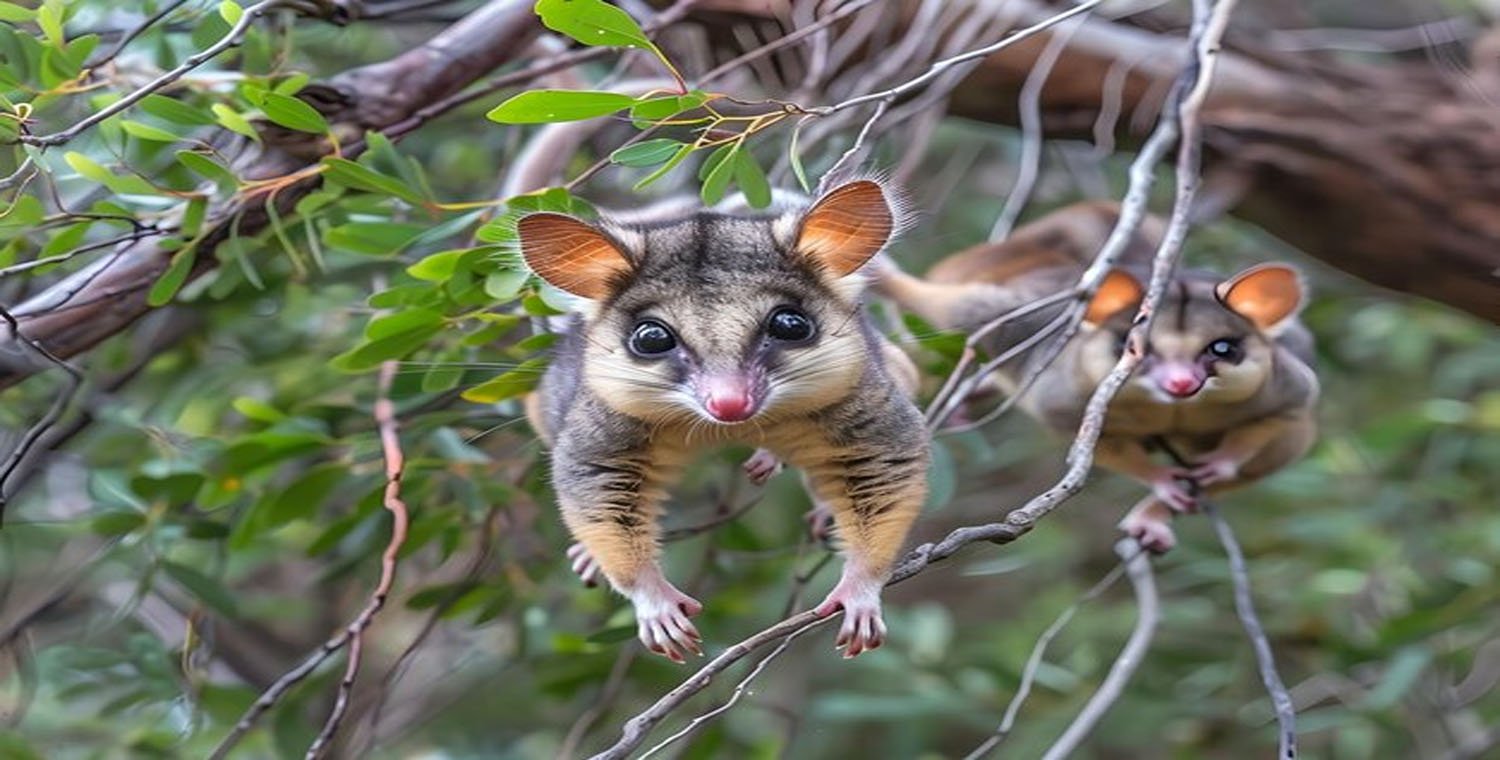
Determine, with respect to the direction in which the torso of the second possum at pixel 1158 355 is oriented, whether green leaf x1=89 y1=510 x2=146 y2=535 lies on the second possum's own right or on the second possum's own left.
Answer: on the second possum's own right

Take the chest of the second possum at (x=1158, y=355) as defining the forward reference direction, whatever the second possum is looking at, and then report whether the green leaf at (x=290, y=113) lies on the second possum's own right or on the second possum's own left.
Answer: on the second possum's own right

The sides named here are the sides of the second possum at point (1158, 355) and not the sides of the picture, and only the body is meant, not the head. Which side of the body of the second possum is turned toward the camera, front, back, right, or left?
front

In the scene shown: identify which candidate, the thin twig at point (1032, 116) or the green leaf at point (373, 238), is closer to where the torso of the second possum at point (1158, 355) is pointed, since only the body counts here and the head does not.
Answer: the green leaf

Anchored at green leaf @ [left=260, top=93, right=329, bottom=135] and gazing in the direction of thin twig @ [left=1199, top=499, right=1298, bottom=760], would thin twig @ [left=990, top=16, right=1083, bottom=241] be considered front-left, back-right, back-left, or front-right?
front-left

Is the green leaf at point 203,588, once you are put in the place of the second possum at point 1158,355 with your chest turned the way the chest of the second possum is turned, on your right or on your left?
on your right

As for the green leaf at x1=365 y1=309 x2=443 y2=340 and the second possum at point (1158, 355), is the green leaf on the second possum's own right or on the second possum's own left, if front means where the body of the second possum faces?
on the second possum's own right
